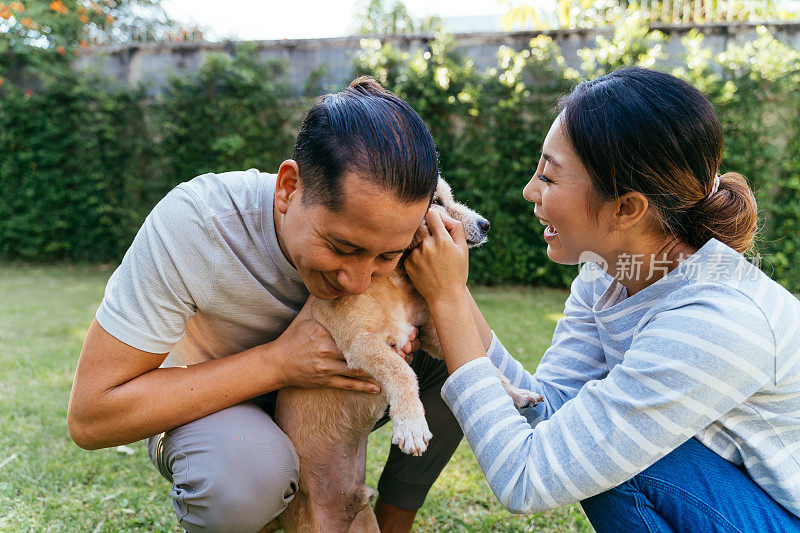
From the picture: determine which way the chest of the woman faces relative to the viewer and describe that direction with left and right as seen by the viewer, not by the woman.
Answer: facing to the left of the viewer

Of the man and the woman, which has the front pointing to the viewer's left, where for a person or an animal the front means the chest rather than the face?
the woman

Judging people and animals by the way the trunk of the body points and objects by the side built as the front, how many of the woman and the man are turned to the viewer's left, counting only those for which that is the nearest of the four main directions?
1

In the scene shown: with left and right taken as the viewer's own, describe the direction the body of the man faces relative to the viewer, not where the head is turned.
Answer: facing the viewer and to the right of the viewer

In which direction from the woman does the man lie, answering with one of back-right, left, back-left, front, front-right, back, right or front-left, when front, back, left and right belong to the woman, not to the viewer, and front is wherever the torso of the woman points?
front

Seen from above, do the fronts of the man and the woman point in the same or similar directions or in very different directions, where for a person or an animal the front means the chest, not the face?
very different directions

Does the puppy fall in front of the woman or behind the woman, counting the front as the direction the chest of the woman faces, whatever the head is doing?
in front

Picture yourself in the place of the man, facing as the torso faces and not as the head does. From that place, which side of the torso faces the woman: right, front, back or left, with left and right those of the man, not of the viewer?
front

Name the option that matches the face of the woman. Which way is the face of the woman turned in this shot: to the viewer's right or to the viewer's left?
to the viewer's left
